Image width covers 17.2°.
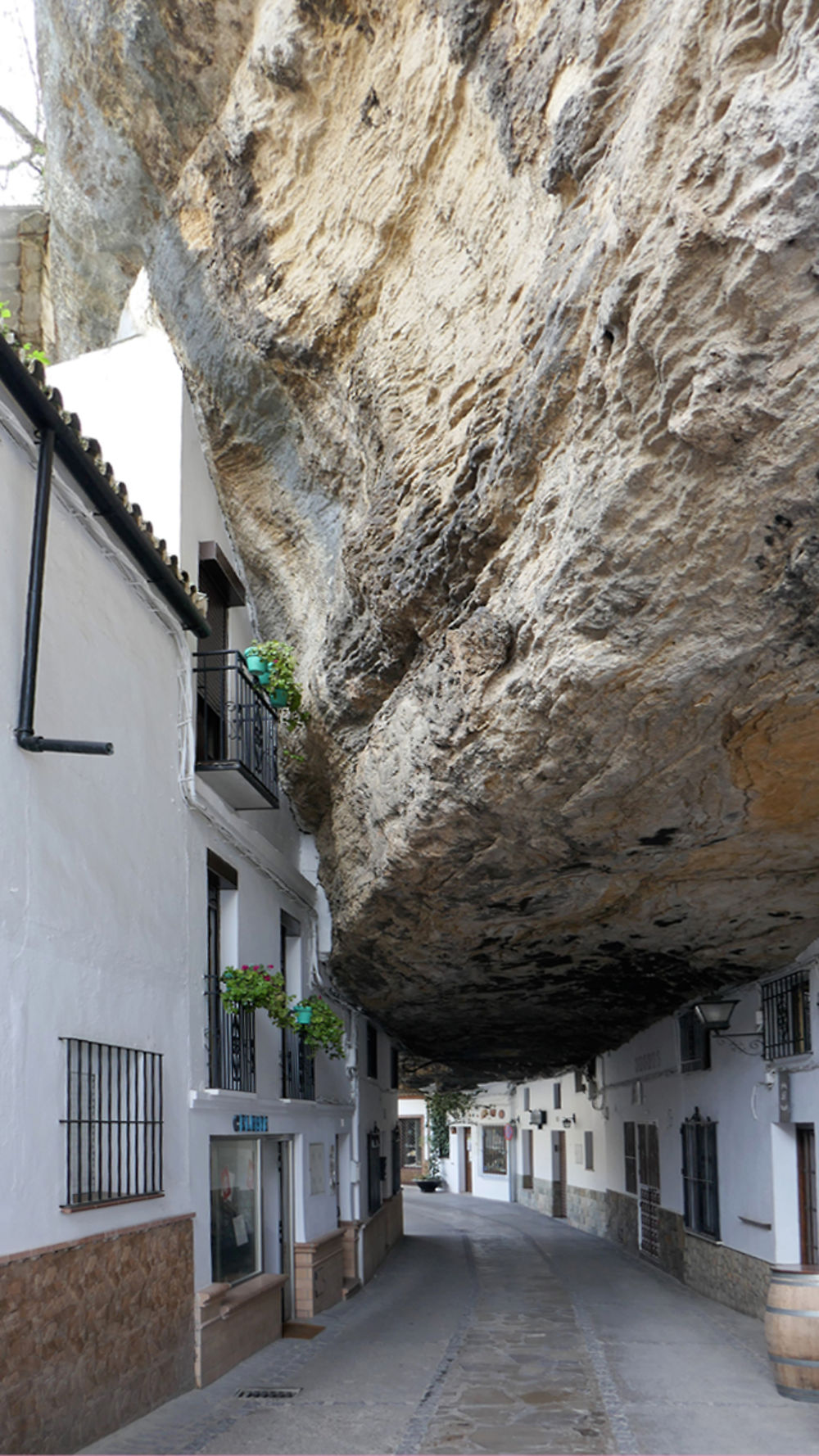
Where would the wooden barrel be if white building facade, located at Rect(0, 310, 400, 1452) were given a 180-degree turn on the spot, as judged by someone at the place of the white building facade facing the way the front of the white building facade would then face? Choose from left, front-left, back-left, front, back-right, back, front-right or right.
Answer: back

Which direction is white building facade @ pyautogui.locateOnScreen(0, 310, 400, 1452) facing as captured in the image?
to the viewer's right
